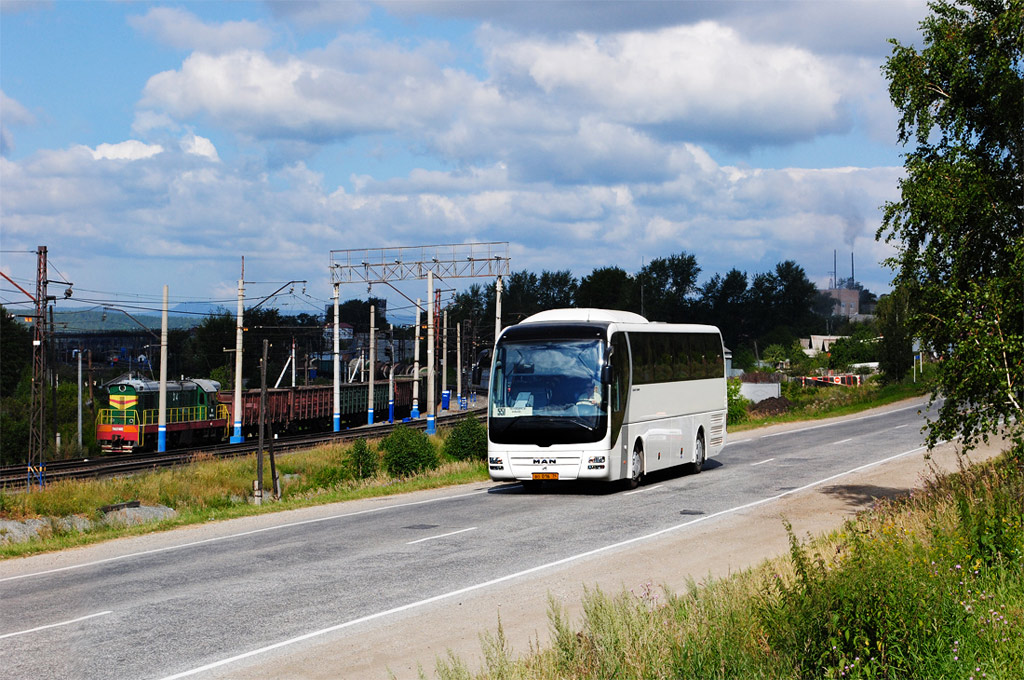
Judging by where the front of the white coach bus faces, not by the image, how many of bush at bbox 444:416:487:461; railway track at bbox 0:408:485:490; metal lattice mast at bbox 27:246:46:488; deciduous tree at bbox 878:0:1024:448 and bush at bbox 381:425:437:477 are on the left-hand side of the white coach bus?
1

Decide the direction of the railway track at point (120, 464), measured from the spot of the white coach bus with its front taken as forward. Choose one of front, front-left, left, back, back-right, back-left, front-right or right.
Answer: right

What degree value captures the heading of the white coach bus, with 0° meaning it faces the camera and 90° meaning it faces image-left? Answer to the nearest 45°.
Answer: approximately 45°

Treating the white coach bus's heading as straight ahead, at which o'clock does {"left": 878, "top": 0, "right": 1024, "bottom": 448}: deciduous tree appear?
The deciduous tree is roughly at 9 o'clock from the white coach bus.

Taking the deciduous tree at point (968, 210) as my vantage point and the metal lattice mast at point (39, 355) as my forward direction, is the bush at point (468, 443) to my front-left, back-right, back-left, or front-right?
front-right

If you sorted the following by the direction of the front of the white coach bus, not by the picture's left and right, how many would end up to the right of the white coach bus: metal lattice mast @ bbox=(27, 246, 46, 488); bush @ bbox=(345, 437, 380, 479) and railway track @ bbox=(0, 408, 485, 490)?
3

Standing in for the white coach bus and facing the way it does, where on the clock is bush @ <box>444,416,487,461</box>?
The bush is roughly at 4 o'clock from the white coach bus.

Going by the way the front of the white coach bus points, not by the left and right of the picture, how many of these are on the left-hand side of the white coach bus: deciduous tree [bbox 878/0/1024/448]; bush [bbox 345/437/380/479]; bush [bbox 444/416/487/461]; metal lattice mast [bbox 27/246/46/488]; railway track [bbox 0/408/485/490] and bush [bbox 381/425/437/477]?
1

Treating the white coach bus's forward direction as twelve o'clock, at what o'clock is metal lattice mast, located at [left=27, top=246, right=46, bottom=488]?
The metal lattice mast is roughly at 3 o'clock from the white coach bus.

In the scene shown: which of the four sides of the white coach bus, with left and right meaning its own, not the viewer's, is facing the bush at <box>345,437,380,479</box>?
right

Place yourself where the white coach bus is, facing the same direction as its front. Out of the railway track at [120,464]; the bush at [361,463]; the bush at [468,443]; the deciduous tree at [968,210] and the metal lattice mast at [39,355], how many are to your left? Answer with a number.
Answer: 1
